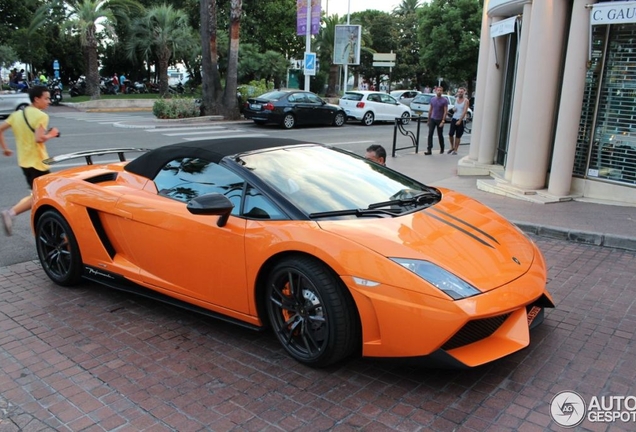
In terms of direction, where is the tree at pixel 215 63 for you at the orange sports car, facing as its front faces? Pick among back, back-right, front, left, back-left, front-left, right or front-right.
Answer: back-left

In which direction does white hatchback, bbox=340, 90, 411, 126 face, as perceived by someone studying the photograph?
facing away from the viewer and to the right of the viewer

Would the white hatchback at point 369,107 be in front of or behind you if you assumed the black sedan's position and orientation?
in front

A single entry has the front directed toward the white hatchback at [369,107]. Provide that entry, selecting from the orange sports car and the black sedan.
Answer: the black sedan

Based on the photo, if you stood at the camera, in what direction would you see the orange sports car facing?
facing the viewer and to the right of the viewer

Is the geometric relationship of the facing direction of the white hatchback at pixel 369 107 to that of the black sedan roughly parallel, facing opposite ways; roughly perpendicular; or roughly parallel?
roughly parallel

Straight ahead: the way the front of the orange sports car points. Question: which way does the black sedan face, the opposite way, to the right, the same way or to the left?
to the left

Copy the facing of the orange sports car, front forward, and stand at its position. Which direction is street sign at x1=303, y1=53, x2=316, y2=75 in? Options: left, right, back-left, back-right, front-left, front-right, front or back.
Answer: back-left

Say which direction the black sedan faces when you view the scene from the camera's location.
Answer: facing away from the viewer and to the right of the viewer

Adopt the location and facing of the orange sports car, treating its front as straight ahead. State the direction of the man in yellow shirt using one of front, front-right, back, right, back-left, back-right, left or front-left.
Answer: back

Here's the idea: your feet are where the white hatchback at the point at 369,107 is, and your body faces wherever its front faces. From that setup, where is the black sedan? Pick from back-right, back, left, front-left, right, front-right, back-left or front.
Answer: back

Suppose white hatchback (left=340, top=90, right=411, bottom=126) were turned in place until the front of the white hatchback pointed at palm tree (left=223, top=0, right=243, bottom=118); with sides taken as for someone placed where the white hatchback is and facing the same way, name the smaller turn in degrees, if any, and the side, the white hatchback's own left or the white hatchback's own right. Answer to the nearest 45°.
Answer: approximately 180°

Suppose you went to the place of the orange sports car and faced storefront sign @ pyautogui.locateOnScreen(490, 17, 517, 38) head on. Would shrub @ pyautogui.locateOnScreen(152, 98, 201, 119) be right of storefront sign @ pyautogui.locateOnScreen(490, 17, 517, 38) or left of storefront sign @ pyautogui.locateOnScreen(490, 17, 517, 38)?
left

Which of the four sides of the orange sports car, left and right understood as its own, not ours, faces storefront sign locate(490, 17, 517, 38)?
left
